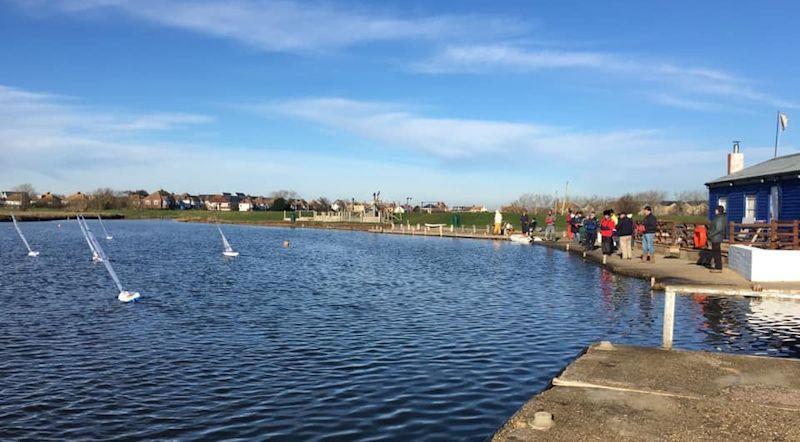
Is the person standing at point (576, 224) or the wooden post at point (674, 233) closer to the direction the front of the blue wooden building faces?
the wooden post

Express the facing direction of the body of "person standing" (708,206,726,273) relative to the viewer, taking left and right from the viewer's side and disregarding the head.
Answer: facing to the left of the viewer

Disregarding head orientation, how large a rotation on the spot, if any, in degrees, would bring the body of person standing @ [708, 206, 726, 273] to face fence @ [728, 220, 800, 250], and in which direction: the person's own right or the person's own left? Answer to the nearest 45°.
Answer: approximately 135° to the person's own right

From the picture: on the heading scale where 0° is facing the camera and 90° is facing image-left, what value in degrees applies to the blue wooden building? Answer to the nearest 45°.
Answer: approximately 45°

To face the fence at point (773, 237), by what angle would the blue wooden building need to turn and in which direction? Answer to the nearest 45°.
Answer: approximately 45° to its left

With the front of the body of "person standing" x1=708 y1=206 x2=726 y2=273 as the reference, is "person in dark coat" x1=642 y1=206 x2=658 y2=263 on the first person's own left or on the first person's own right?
on the first person's own right

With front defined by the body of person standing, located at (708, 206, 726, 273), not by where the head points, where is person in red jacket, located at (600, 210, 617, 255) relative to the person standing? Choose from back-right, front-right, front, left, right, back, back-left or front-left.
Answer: front-right

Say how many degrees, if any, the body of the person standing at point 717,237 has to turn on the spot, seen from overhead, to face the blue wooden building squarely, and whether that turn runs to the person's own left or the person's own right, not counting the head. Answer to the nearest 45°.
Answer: approximately 90° to the person's own right

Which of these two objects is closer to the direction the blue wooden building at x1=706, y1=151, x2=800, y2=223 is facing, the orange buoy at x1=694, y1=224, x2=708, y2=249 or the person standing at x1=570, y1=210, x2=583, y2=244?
the orange buoy
